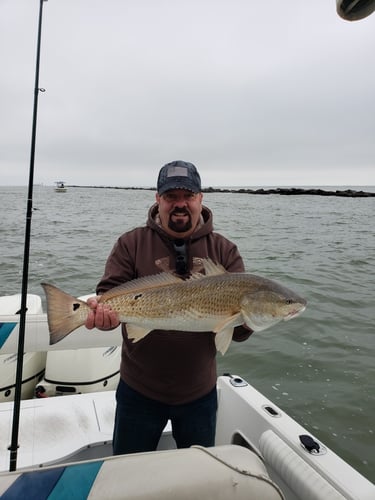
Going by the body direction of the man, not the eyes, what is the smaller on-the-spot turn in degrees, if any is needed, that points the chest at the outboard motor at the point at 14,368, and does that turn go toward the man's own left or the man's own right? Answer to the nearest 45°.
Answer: approximately 135° to the man's own right

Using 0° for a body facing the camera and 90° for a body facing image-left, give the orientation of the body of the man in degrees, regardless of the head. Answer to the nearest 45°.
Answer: approximately 0°

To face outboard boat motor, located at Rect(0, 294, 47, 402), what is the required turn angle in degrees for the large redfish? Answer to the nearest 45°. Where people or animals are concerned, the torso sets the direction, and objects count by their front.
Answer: approximately 135° to its left

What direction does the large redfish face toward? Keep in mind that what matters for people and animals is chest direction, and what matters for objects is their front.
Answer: to the viewer's right
